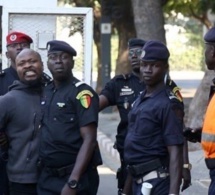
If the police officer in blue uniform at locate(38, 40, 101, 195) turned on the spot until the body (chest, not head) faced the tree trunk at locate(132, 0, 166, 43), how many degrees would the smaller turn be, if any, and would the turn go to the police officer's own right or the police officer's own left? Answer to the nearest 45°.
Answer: approximately 135° to the police officer's own right

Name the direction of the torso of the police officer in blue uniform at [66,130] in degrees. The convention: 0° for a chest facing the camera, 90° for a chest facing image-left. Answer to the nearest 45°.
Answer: approximately 45°

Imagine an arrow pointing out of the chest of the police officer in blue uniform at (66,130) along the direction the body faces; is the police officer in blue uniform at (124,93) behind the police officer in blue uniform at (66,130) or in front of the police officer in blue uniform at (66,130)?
behind

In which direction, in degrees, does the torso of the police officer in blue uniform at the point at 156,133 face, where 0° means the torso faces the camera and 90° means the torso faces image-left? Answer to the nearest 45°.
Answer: approximately 45°

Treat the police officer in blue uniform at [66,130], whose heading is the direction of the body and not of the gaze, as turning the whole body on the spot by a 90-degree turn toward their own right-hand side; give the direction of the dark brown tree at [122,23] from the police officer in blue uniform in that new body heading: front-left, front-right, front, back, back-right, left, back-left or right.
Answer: front-right

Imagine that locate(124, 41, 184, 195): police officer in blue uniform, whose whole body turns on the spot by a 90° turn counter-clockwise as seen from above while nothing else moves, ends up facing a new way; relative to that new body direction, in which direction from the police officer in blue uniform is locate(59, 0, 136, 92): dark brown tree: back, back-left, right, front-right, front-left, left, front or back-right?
back-left
